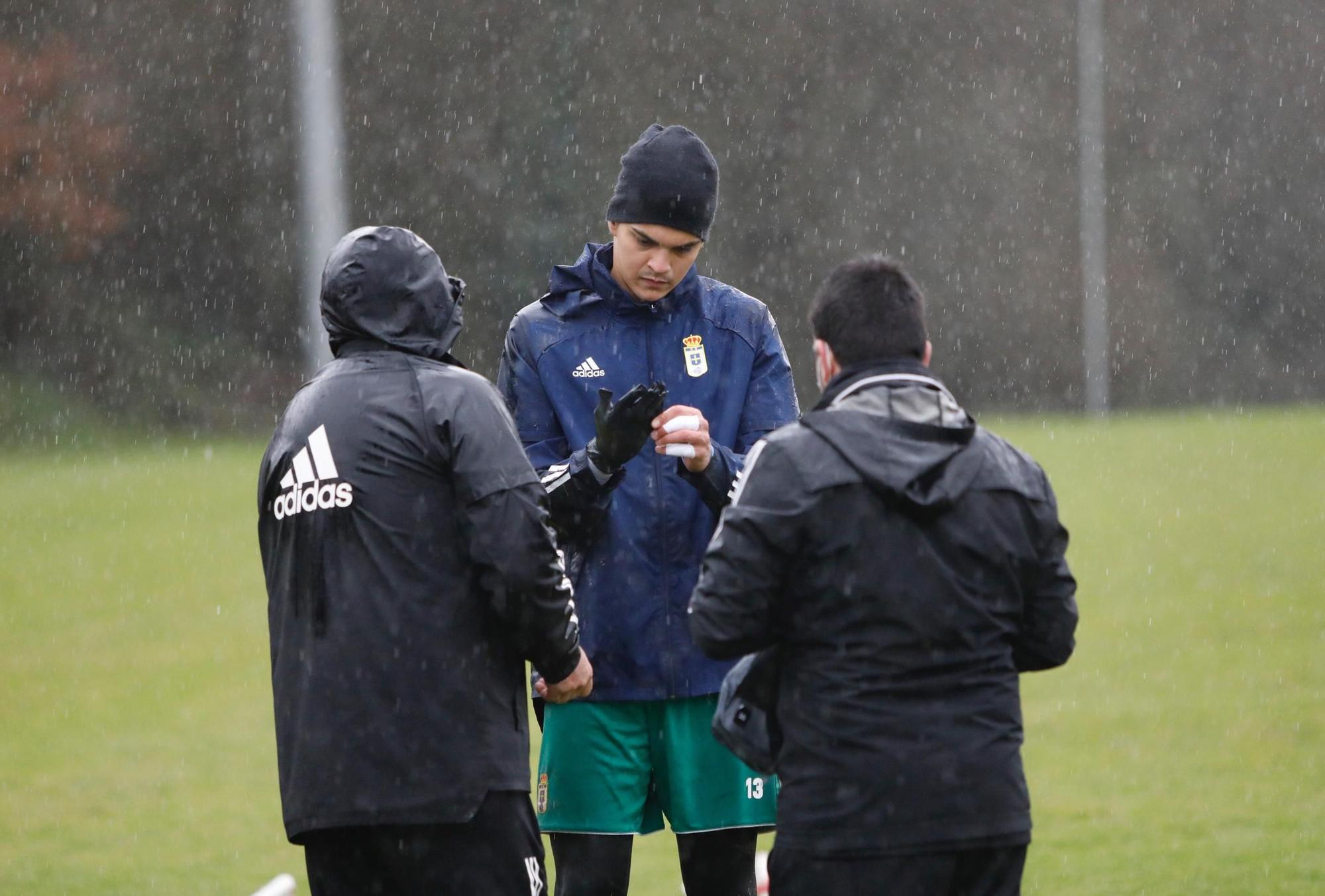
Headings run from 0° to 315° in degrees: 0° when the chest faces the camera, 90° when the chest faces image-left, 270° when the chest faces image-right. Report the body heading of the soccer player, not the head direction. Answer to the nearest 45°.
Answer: approximately 0°

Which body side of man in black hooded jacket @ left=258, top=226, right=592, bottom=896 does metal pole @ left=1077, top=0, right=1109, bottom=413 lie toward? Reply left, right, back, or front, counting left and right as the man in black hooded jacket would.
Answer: front

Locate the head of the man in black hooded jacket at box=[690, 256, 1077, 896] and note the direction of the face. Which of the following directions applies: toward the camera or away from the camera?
away from the camera

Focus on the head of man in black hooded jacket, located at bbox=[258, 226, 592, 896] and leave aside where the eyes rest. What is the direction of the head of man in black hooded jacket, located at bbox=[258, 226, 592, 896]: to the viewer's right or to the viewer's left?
to the viewer's right

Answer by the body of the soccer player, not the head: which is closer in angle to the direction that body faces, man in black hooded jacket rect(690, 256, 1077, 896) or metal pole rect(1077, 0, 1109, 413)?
the man in black hooded jacket

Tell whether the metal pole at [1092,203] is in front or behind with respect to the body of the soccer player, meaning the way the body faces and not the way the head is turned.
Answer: behind

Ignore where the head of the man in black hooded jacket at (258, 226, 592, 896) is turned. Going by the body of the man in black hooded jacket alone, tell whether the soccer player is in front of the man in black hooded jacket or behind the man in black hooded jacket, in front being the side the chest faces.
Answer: in front

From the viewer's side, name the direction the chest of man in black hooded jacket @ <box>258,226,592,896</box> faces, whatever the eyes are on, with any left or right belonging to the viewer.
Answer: facing away from the viewer and to the right of the viewer

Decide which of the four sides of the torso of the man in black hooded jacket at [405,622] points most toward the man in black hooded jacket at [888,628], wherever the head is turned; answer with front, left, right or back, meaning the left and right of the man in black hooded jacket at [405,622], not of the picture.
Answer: right

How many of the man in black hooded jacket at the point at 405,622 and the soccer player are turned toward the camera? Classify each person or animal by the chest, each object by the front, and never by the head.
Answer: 1

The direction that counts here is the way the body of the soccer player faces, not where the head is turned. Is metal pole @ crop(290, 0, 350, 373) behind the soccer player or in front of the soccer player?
behind
